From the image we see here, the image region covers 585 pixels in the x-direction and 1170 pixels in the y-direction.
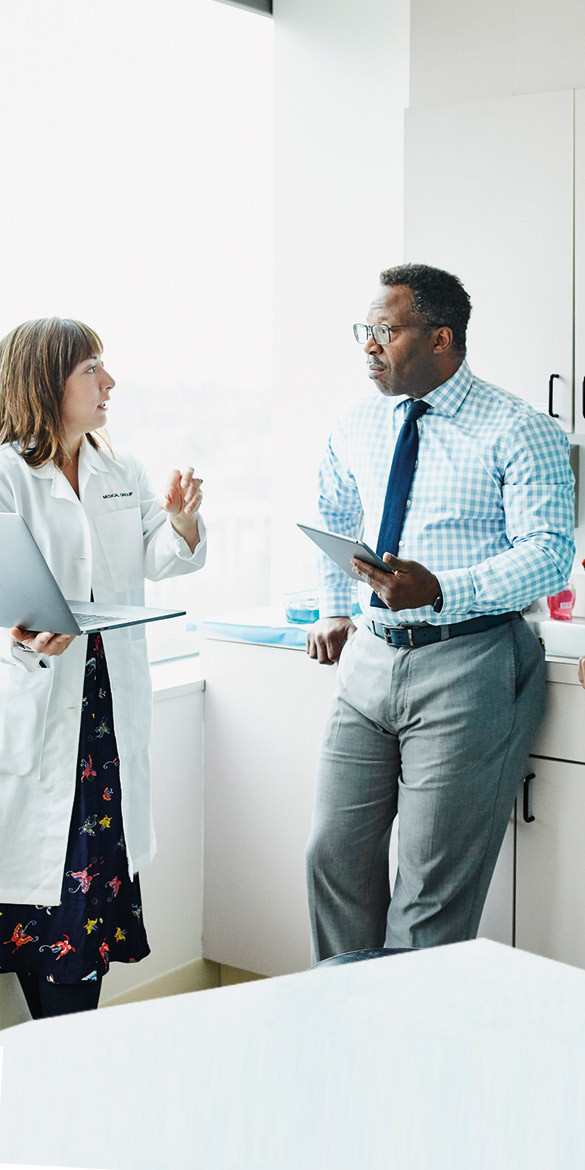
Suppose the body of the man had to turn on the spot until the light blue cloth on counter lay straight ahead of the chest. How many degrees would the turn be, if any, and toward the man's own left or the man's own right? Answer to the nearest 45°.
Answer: approximately 90° to the man's own right

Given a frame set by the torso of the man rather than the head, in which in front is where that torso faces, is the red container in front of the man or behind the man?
behind

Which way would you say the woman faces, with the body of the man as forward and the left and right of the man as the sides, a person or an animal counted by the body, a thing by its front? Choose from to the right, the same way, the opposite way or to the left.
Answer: to the left

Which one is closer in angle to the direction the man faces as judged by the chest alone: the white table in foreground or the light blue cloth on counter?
the white table in foreground

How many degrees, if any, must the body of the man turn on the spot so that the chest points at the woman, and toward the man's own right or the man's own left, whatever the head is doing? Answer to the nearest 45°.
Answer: approximately 45° to the man's own right

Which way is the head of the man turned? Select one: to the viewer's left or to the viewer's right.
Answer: to the viewer's left

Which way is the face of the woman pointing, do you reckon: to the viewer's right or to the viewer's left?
to the viewer's right

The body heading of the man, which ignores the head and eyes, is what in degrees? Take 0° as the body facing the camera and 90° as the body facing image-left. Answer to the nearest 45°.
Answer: approximately 45°

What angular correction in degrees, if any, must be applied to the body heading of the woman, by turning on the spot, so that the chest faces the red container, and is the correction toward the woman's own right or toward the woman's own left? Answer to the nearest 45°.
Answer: approximately 45° to the woman's own left

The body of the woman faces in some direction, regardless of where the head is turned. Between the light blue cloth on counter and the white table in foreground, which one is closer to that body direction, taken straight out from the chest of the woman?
the white table in foreground

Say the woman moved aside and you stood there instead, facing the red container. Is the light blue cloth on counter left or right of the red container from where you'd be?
left
